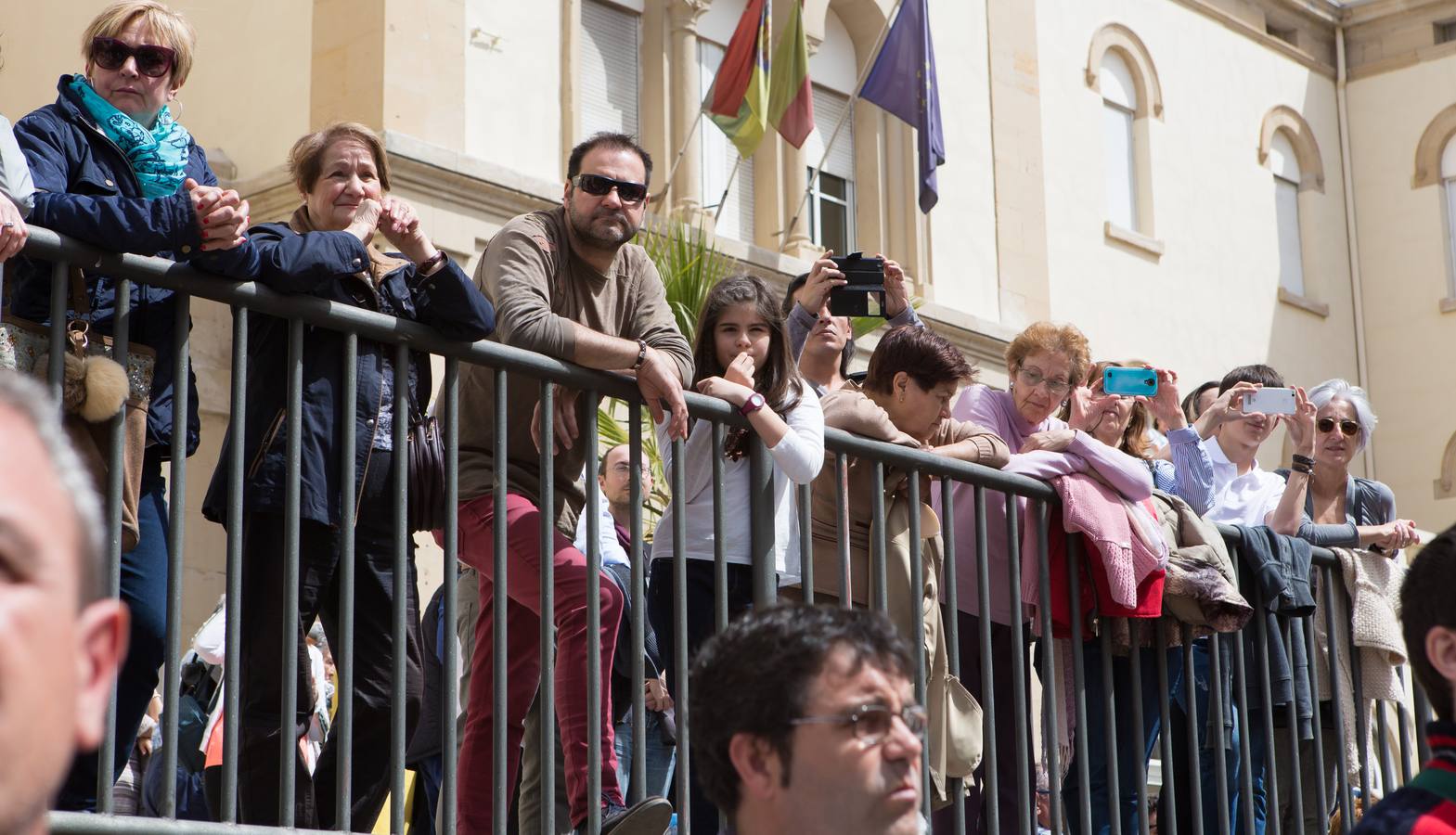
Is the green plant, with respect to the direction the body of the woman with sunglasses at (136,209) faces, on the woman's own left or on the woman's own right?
on the woman's own left

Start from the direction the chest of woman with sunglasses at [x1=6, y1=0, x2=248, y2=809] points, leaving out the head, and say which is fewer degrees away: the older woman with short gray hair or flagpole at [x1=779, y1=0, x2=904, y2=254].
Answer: the older woman with short gray hair

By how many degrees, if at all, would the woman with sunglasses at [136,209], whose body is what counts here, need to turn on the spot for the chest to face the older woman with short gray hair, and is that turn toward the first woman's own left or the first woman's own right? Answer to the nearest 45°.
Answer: approximately 90° to the first woman's own left

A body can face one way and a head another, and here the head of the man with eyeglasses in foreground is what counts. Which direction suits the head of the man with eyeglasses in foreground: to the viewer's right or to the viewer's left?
to the viewer's right

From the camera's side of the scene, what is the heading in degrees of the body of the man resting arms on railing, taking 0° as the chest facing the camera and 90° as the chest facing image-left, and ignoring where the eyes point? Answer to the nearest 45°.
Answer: approximately 315°

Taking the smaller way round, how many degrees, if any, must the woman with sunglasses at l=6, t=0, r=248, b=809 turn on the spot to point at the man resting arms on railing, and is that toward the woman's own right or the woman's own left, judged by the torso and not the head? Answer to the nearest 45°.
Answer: approximately 90° to the woman's own left

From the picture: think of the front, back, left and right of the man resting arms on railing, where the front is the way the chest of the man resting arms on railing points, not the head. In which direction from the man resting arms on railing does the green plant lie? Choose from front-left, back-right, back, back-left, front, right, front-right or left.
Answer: back-left

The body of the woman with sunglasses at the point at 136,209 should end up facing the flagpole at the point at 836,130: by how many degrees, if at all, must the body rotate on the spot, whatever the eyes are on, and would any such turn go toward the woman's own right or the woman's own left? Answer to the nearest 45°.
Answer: approximately 90° to the woman's own left
